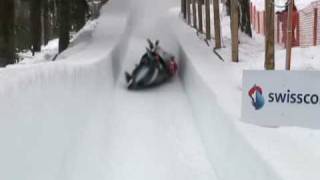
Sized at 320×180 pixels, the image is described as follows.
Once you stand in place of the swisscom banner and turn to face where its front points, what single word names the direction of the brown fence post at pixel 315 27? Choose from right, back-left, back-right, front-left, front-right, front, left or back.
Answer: back

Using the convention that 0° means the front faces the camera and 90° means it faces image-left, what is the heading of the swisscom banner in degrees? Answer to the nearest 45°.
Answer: approximately 0°

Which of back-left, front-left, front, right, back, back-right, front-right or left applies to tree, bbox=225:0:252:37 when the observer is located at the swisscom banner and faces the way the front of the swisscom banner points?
back

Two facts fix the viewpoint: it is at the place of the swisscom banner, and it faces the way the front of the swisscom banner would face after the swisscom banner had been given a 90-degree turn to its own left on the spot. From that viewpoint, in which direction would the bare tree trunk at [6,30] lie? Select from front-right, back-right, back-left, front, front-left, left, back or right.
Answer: back-left

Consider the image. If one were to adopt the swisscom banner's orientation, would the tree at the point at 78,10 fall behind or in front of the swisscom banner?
behind

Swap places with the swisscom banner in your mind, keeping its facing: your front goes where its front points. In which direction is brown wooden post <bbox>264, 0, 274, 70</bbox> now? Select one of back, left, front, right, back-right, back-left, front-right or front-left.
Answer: back
